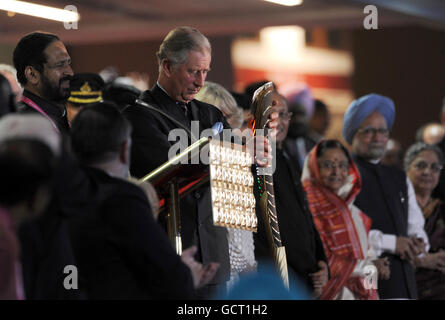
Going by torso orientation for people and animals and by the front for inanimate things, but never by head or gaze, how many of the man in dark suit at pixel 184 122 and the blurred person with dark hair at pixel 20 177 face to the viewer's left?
0

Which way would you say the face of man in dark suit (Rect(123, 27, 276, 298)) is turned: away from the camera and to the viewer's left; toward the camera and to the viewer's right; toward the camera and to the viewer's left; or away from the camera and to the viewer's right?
toward the camera and to the viewer's right

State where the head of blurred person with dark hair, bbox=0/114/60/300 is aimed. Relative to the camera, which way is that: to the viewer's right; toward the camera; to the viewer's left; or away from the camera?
away from the camera

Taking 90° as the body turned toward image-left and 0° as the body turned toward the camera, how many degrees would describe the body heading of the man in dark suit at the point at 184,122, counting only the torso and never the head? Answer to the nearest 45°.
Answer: approximately 315°

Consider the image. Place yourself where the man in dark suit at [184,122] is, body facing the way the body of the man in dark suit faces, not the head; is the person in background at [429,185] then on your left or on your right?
on your left

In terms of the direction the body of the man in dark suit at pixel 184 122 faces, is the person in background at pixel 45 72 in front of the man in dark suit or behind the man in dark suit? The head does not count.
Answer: behind

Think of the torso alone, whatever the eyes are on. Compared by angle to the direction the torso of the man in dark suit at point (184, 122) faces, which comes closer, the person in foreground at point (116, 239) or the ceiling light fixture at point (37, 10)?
the person in foreground

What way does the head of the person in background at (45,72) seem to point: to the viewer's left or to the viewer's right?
to the viewer's right

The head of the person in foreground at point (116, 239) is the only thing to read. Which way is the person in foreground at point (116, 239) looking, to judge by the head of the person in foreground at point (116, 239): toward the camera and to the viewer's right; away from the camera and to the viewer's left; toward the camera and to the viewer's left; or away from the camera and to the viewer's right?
away from the camera and to the viewer's right

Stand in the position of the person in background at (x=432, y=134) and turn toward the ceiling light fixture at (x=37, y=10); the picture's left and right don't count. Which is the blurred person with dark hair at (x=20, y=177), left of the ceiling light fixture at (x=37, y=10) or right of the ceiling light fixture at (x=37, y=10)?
left

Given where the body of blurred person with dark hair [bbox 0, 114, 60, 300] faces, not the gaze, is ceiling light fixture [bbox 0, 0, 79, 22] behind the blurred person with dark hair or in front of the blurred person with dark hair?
in front

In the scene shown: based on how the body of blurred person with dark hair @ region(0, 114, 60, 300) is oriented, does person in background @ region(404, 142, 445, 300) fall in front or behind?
in front

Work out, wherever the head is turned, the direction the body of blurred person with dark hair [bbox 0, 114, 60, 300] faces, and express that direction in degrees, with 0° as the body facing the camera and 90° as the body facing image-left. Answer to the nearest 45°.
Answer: approximately 225°
